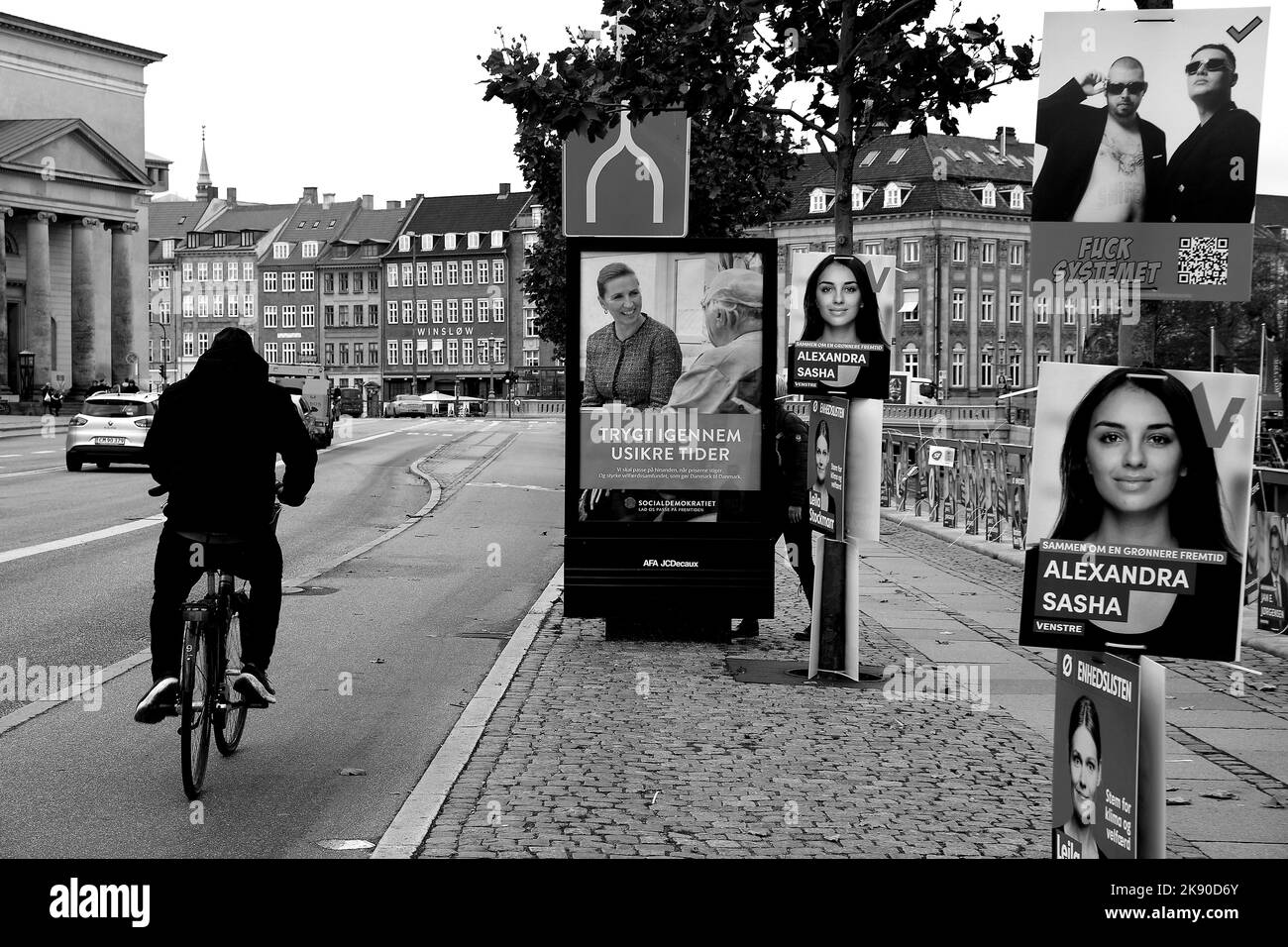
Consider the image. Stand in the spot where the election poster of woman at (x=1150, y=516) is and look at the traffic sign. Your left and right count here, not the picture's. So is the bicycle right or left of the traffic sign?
left

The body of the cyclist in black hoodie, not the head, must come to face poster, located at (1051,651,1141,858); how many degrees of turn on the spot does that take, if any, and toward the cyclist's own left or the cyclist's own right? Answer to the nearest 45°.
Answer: approximately 135° to the cyclist's own right

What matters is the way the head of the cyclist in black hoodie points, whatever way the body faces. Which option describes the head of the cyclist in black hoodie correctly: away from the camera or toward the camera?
away from the camera

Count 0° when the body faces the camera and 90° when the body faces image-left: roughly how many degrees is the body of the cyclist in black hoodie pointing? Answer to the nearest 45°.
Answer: approximately 180°

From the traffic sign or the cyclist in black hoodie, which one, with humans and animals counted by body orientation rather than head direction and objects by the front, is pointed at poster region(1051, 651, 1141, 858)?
the traffic sign

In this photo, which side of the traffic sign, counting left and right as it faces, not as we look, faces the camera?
front

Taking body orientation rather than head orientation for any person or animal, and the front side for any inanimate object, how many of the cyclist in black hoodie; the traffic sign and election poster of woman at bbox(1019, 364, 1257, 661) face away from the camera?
1

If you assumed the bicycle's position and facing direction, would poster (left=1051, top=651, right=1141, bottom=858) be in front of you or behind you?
behind

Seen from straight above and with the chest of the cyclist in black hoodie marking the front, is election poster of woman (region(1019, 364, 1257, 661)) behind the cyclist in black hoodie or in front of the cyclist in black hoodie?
behind
